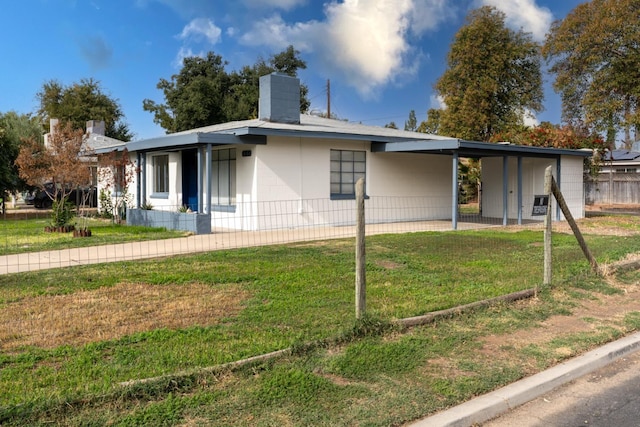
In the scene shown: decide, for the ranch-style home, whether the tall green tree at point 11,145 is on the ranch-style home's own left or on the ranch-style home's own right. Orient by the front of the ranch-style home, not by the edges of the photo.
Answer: on the ranch-style home's own right

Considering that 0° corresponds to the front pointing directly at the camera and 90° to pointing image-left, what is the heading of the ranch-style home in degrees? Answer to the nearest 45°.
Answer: approximately 45°

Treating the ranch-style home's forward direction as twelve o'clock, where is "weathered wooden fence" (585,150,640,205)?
The weathered wooden fence is roughly at 6 o'clock from the ranch-style home.

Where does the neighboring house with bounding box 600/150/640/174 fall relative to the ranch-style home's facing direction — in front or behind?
behind

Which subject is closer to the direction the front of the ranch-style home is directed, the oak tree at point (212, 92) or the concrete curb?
the concrete curb

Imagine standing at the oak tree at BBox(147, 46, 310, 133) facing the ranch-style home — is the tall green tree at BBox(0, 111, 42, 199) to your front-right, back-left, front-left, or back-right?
front-right

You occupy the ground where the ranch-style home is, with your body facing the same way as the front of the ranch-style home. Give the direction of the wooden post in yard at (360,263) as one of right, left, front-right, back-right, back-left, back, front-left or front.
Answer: front-left

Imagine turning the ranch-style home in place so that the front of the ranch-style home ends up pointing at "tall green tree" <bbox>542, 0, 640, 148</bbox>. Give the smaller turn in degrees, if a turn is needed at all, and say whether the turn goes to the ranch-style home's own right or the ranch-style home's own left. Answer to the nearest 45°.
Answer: approximately 180°

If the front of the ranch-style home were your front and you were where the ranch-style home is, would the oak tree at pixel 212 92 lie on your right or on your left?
on your right

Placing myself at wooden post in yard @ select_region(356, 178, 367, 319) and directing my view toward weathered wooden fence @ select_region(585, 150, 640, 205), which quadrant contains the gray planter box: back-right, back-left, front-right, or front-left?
front-left

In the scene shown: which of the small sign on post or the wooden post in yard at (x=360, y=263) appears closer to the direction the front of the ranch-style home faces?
the wooden post in yard

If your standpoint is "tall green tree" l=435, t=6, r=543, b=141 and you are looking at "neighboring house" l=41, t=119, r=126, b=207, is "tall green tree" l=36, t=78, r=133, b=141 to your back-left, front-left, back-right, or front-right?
front-right

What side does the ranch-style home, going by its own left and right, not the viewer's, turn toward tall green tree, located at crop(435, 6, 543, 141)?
back
